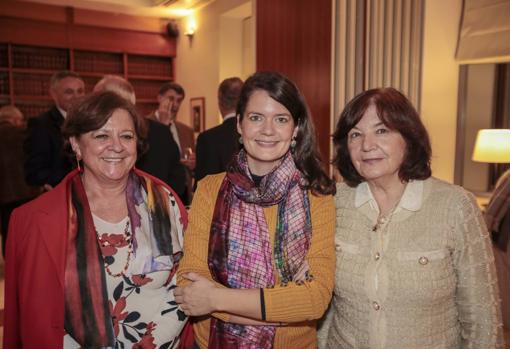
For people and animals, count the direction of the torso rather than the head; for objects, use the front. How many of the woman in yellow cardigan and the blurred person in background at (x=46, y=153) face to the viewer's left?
0

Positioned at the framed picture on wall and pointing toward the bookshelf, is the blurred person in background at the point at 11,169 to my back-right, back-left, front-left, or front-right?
front-left

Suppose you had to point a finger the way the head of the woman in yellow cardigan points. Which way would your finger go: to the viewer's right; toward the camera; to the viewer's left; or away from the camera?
toward the camera

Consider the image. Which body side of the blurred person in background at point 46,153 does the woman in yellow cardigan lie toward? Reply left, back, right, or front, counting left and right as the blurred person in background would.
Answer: front

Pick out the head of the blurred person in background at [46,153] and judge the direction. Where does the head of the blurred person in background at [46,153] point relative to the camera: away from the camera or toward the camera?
toward the camera

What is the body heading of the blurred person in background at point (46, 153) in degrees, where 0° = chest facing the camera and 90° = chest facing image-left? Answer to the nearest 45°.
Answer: approximately 315°

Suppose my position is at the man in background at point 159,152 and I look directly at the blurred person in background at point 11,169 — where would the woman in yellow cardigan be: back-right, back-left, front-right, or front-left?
back-left

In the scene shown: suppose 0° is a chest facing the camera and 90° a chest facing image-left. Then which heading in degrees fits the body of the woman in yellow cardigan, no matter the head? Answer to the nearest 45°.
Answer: approximately 0°

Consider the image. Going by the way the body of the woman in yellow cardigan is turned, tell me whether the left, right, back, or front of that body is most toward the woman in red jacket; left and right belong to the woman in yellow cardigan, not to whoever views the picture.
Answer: right

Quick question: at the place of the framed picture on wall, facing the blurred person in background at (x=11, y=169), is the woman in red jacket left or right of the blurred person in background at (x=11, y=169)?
left

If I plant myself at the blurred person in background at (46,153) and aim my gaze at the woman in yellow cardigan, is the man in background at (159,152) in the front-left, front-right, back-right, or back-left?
front-left

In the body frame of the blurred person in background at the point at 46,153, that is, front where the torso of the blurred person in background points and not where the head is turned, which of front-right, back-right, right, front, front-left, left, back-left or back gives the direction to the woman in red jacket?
front-right

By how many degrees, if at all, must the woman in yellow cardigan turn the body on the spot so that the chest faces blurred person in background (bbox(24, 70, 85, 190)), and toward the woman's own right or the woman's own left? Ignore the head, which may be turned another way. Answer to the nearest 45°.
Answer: approximately 135° to the woman's own right

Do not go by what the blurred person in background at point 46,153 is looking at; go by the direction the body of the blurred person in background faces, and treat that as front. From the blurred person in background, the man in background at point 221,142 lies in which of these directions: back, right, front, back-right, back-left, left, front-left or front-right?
front-left

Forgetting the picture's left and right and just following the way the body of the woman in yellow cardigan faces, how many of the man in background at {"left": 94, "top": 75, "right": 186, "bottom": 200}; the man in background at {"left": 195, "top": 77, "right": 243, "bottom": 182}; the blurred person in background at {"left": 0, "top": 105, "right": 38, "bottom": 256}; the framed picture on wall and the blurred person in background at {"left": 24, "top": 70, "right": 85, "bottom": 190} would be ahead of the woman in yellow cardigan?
0

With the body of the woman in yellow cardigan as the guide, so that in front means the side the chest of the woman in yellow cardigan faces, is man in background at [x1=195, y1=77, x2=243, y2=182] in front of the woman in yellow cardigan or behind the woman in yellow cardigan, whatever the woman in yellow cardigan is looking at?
behind
